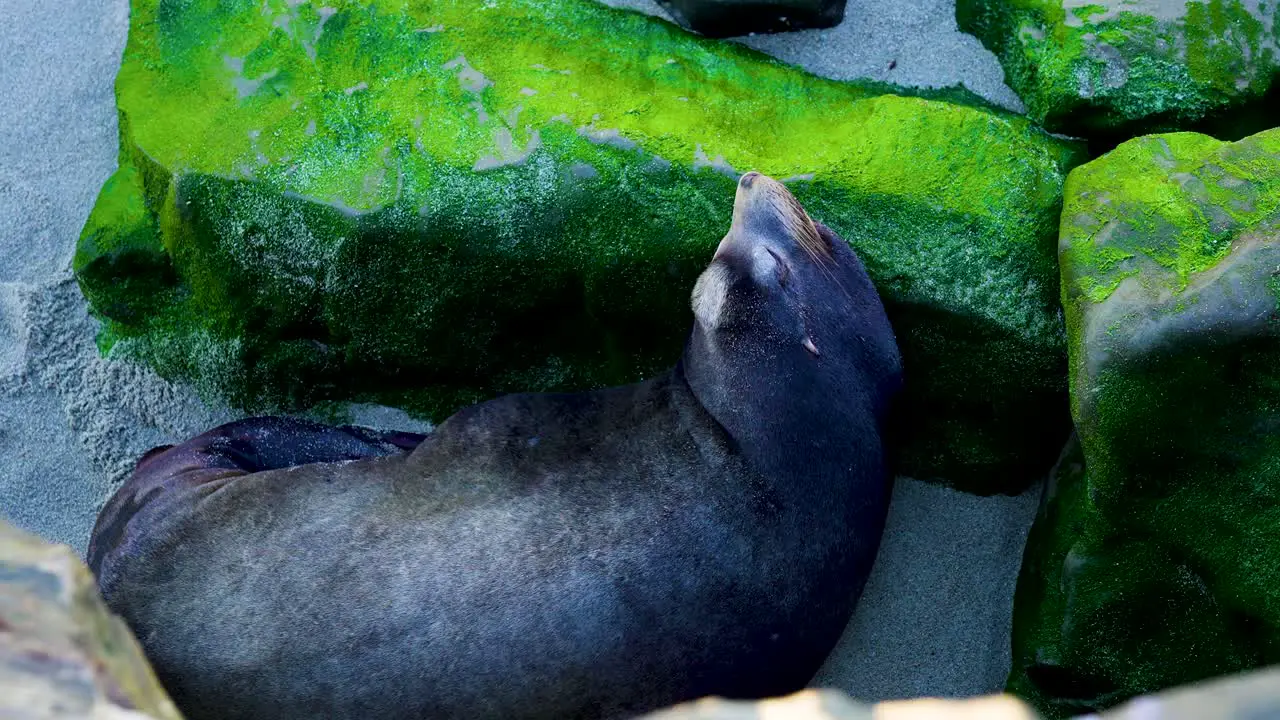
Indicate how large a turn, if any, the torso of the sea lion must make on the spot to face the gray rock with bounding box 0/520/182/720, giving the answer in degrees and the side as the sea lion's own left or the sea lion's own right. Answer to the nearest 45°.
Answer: approximately 135° to the sea lion's own right

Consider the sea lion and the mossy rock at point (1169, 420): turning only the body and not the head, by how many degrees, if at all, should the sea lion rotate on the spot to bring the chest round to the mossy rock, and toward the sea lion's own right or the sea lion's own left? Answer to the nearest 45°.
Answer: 0° — it already faces it

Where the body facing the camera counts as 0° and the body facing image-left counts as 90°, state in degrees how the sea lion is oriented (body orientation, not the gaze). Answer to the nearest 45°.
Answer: approximately 270°

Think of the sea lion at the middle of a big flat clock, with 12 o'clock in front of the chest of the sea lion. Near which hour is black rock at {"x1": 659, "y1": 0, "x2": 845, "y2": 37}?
The black rock is roughly at 10 o'clock from the sea lion.

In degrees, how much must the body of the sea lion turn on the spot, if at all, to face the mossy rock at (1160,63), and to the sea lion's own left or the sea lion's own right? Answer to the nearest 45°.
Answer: approximately 45° to the sea lion's own left

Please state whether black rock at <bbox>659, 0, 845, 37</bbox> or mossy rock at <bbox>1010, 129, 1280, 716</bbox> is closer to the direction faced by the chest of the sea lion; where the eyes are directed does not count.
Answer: the mossy rock

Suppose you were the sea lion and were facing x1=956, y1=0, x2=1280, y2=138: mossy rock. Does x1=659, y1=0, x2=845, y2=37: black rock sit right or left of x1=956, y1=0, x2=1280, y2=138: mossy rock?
left

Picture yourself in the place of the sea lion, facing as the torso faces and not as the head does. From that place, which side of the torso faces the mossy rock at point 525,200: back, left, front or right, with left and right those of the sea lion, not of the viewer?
left
